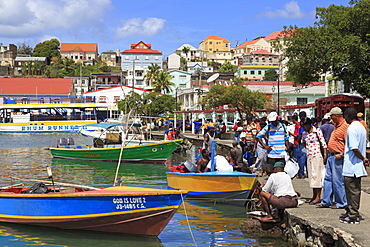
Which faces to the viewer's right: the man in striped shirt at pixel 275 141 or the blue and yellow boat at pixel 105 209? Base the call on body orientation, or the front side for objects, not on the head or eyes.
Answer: the blue and yellow boat

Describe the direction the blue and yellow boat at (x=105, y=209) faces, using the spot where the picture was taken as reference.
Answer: facing to the right of the viewer

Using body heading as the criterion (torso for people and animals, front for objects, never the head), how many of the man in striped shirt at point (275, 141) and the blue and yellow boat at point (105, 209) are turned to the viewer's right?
1

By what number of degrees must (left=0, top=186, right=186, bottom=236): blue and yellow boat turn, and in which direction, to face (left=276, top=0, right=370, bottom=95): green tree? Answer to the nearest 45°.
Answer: approximately 45° to its left
